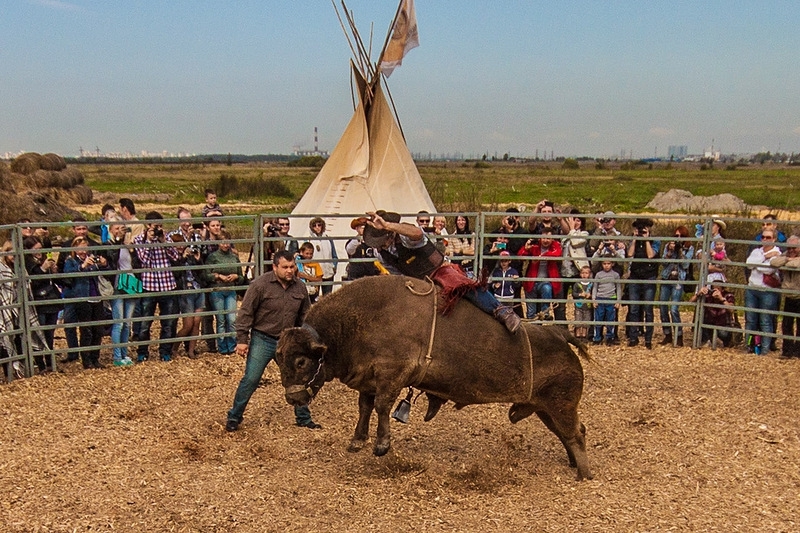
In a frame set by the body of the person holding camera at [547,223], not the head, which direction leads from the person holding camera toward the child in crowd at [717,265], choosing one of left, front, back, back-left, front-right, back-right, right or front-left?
left

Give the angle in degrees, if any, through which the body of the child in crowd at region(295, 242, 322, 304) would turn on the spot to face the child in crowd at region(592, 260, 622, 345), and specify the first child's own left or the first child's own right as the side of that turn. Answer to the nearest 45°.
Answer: approximately 90° to the first child's own left

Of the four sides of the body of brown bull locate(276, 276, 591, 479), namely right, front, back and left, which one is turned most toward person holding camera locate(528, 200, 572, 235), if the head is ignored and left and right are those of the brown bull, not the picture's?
right

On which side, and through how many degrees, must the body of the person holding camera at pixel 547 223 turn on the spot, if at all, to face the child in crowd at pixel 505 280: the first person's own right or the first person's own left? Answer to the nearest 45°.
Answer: approximately 45° to the first person's own right

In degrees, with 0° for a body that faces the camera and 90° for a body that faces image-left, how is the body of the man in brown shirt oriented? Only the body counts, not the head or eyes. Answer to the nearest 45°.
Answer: approximately 315°

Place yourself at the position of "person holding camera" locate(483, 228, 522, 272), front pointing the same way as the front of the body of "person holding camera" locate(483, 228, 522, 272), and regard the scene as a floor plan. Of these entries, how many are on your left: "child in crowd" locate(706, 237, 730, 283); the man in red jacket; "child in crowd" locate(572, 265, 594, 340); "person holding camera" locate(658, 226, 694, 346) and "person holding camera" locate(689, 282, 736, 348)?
5

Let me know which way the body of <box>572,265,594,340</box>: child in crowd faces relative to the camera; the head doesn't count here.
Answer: toward the camera

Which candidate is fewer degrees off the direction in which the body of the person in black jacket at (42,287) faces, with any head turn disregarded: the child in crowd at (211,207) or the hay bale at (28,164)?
the child in crowd

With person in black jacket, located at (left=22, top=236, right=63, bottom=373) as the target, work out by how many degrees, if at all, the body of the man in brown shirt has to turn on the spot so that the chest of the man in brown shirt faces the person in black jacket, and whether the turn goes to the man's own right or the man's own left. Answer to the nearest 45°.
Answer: approximately 180°

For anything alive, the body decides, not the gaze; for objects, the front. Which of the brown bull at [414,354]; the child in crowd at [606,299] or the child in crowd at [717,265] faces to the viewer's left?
the brown bull

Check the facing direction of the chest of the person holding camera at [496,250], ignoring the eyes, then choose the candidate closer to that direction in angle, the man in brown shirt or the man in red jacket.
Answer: the man in brown shirt

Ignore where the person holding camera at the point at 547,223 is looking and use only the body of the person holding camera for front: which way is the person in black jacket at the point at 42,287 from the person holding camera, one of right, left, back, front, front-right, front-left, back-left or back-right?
front-right

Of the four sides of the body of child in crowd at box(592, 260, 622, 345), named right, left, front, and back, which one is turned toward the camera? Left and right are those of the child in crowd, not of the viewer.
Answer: front

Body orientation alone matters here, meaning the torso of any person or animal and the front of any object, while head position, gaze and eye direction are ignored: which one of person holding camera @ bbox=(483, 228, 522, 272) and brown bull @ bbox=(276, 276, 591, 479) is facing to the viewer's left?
the brown bull
